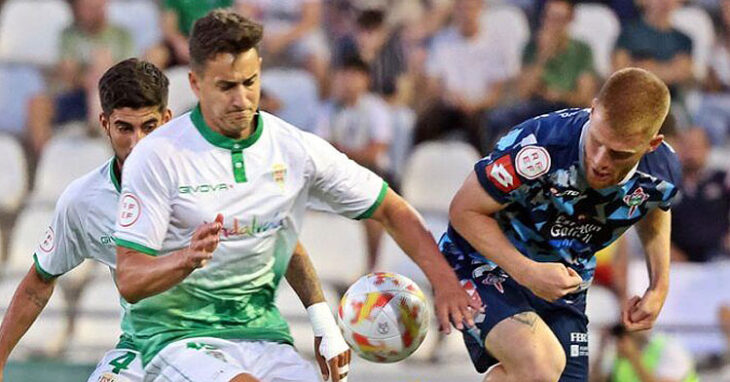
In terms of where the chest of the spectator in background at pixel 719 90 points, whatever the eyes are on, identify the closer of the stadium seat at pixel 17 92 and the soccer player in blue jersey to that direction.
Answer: the soccer player in blue jersey

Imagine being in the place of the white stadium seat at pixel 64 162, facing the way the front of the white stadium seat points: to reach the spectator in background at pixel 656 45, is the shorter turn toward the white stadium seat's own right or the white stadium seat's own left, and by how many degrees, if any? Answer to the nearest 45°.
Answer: approximately 90° to the white stadium seat's own left

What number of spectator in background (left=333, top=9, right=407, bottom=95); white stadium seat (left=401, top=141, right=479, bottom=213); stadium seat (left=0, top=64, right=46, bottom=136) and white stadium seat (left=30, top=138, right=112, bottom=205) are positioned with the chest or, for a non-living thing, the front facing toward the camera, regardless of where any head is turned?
4

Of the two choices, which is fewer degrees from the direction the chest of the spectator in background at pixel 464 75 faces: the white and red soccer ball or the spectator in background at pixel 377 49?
the white and red soccer ball

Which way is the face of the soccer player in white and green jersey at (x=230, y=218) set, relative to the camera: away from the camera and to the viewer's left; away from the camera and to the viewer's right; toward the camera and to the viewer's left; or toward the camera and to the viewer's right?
toward the camera and to the viewer's right

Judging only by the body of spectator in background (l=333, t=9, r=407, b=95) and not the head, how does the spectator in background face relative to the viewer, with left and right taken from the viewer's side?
facing the viewer

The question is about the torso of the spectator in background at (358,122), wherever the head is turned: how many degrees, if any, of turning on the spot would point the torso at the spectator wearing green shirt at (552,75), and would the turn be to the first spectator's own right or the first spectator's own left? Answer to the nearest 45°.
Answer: approximately 90° to the first spectator's own left

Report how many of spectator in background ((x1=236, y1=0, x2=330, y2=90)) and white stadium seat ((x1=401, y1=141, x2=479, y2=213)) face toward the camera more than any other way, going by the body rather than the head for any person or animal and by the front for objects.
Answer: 2

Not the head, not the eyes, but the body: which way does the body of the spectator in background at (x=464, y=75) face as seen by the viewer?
toward the camera

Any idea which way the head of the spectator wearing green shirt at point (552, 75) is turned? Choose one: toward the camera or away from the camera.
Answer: toward the camera
